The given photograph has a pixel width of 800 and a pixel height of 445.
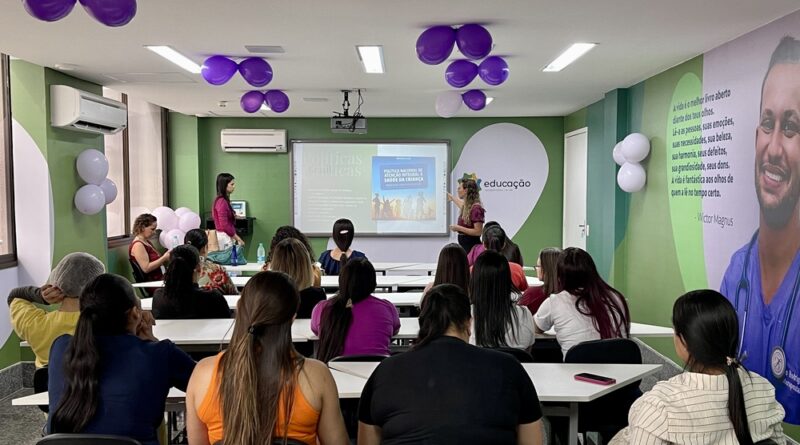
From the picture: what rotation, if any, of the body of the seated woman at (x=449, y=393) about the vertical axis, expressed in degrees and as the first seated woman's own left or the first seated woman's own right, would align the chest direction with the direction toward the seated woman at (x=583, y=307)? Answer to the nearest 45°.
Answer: approximately 45° to the first seated woman's own right

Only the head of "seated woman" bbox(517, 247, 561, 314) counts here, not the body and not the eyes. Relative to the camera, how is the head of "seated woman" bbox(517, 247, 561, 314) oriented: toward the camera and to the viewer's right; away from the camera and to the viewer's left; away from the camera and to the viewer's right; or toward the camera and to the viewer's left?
away from the camera and to the viewer's left

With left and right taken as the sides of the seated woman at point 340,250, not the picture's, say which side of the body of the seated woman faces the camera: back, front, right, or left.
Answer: back

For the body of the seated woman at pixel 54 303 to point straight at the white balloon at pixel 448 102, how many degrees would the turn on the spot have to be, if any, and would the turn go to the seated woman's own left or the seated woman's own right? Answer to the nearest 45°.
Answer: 0° — they already face it

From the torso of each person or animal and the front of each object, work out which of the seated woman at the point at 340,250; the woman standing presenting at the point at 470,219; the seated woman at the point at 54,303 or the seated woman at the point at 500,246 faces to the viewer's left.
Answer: the woman standing presenting

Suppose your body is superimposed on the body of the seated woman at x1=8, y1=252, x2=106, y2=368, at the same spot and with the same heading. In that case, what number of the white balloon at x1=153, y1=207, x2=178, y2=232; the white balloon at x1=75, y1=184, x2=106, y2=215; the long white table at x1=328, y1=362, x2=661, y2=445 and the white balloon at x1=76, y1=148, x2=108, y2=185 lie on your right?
1

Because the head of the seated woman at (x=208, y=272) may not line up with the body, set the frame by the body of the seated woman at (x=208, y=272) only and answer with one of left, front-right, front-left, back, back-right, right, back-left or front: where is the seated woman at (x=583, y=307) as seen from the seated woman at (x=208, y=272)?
right

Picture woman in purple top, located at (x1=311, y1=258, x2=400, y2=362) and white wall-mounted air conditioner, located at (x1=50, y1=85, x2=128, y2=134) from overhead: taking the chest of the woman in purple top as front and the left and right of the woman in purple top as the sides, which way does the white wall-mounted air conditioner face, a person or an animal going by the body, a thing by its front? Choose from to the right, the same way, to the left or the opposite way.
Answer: to the right

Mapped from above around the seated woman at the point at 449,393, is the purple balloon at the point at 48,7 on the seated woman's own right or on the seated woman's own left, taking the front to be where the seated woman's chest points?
on the seated woman's own left

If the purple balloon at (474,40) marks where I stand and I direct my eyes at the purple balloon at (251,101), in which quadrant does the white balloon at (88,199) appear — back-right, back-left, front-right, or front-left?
front-left

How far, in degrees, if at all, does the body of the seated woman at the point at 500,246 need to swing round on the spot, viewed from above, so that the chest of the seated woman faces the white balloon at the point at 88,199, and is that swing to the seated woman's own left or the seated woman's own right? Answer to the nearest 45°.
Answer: approximately 90° to the seated woman's own left

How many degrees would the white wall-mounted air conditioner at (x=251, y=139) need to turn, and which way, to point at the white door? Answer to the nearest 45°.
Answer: approximately 90° to its left

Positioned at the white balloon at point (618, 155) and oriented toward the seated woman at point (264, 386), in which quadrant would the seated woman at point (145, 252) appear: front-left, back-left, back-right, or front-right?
front-right

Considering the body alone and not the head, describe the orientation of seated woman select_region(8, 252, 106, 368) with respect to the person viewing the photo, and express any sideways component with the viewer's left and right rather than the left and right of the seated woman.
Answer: facing away from the viewer and to the right of the viewer

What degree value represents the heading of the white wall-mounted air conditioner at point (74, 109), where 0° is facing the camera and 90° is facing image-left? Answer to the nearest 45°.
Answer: approximately 315°

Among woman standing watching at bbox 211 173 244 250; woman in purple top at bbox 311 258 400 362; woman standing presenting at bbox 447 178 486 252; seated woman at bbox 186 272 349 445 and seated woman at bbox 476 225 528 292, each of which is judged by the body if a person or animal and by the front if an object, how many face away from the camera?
3

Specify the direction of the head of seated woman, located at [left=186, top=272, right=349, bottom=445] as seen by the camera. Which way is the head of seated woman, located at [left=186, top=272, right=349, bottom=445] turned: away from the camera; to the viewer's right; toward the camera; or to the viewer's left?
away from the camera

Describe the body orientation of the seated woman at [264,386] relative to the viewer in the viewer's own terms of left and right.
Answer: facing away from the viewer

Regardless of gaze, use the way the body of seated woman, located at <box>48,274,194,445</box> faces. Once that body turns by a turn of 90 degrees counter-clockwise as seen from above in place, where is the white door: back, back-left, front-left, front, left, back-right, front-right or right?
right

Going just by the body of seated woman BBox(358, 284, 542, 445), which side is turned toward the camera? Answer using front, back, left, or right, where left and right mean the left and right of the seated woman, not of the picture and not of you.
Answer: back

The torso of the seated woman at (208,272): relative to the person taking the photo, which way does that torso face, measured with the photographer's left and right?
facing away from the viewer and to the right of the viewer

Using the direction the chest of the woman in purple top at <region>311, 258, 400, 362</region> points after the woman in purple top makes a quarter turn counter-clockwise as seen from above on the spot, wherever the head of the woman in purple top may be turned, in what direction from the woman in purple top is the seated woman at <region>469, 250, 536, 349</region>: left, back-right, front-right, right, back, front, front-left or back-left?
back

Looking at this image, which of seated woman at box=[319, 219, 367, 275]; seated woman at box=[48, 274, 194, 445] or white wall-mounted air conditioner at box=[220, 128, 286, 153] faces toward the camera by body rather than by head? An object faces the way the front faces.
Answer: the white wall-mounted air conditioner

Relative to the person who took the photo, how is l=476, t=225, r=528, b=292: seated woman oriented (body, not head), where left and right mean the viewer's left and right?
facing away from the viewer
